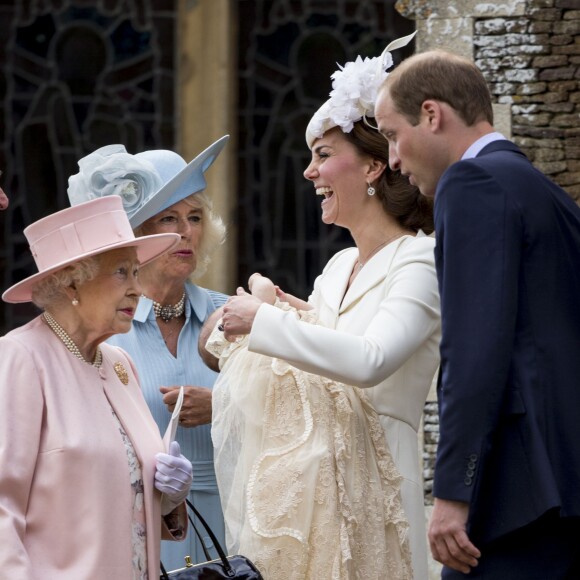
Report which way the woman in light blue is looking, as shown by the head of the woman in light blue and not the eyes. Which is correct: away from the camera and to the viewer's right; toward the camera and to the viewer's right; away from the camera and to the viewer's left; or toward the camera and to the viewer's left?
toward the camera and to the viewer's right

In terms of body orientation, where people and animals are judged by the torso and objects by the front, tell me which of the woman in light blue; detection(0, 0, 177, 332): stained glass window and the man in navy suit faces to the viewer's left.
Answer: the man in navy suit

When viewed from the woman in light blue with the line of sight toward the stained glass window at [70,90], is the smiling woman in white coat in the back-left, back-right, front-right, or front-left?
back-right

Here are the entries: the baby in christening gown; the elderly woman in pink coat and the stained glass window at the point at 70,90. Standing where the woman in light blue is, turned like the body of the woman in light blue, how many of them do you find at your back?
1

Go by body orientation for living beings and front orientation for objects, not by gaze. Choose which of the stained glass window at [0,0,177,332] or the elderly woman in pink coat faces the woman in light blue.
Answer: the stained glass window

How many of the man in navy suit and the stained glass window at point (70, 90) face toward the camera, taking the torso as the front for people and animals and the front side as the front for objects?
1

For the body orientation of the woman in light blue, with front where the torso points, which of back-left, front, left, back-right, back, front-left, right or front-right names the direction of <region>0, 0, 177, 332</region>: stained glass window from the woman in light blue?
back

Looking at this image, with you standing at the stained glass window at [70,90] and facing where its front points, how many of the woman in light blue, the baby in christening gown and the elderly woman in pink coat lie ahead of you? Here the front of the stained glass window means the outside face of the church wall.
3

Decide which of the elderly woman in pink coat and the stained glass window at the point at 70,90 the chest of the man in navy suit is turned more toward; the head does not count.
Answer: the elderly woman in pink coat

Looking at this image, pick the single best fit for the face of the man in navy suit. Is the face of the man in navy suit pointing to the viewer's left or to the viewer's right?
to the viewer's left

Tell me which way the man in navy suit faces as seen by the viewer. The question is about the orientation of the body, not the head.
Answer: to the viewer's left

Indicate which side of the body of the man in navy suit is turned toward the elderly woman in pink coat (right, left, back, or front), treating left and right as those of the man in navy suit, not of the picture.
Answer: front

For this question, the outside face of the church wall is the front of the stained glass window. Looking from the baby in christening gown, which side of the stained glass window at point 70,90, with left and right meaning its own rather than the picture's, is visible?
front
